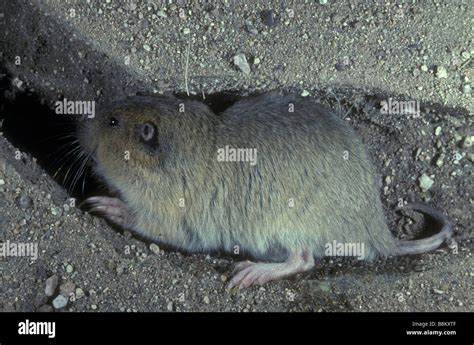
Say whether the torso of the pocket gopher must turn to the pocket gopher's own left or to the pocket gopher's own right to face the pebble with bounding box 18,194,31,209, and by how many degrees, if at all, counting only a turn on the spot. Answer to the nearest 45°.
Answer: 0° — it already faces it

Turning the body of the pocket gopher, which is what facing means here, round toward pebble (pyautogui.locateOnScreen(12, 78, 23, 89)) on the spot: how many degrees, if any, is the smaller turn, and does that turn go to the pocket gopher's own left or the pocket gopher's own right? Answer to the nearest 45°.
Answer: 0° — it already faces it

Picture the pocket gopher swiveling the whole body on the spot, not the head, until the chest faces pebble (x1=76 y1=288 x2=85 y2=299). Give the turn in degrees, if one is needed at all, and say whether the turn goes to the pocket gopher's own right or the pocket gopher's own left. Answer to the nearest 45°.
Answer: approximately 45° to the pocket gopher's own left

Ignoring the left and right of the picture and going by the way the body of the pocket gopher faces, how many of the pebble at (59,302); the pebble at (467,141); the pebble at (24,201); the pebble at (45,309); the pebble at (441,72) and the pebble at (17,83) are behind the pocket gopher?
2

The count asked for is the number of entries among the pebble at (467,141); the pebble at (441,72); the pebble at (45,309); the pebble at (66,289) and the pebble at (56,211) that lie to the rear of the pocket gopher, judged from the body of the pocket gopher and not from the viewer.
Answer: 2

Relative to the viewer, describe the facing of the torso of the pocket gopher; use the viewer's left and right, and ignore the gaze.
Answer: facing to the left of the viewer

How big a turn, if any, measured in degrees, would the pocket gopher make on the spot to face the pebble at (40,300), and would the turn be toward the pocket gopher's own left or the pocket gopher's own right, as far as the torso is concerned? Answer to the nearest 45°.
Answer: approximately 45° to the pocket gopher's own left

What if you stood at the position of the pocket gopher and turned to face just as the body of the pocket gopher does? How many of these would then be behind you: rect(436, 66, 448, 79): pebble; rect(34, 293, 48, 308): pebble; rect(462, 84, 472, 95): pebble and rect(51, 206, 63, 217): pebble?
2

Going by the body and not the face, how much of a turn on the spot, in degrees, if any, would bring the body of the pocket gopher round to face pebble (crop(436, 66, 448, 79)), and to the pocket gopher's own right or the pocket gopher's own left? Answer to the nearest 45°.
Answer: approximately 180°

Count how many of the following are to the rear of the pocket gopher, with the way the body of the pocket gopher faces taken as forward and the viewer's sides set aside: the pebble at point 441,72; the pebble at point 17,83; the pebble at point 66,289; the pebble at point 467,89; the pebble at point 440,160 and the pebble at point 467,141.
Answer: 4

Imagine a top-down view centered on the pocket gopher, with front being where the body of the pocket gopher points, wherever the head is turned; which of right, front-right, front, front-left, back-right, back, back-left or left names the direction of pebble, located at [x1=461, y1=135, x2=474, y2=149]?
back

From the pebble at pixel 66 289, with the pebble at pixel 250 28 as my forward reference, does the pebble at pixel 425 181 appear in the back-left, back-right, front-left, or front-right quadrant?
front-right

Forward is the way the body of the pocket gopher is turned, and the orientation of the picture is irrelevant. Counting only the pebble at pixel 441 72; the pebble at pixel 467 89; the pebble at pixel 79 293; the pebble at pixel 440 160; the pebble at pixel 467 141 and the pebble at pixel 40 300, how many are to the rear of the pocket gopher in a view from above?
4

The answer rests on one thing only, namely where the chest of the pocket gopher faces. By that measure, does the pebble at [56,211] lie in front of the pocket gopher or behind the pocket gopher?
in front

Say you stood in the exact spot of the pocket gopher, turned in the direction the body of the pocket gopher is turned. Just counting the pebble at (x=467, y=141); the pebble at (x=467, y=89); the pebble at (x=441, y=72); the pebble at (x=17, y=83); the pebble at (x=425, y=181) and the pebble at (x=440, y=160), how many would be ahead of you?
1

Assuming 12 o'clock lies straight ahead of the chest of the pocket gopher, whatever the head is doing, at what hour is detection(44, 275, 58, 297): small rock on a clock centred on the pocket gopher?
The small rock is roughly at 11 o'clock from the pocket gopher.

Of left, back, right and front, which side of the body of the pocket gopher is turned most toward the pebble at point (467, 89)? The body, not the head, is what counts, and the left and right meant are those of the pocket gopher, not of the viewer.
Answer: back
